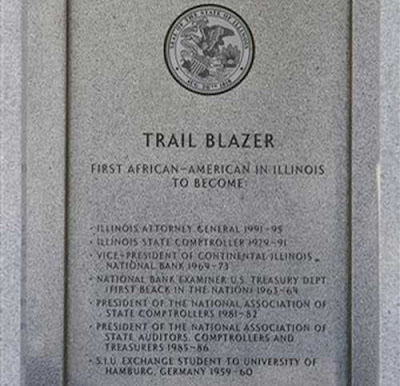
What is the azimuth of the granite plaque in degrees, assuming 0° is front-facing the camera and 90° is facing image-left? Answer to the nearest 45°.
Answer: approximately 0°
